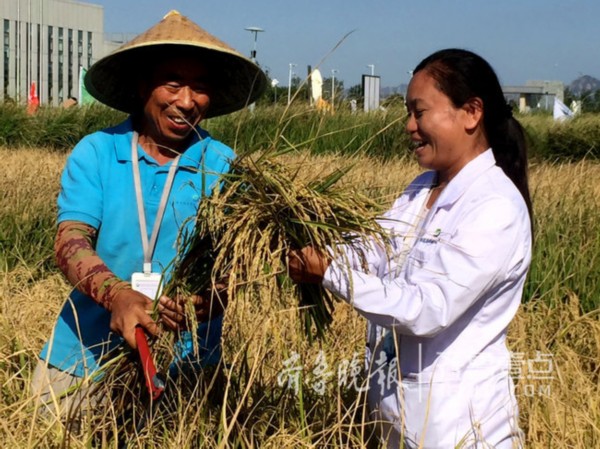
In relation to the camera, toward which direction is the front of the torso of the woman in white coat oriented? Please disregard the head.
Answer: to the viewer's left

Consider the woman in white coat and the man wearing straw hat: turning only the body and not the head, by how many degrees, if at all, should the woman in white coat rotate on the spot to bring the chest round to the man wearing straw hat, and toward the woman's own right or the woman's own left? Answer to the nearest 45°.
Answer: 0° — they already face them

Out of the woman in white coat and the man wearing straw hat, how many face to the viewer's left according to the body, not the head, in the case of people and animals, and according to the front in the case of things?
1

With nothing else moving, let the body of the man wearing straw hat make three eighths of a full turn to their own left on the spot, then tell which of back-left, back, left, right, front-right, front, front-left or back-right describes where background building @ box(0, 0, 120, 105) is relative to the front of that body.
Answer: front
